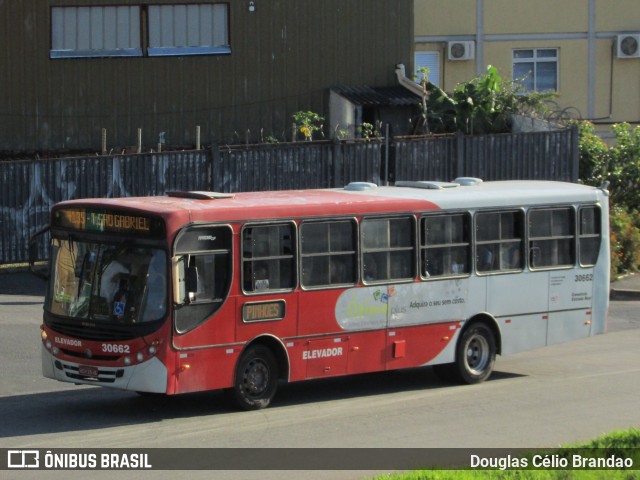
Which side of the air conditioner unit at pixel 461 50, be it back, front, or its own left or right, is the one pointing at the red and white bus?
front

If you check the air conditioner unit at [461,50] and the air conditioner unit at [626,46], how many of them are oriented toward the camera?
2

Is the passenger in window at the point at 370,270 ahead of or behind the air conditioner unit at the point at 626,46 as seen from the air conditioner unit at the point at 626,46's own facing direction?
ahead

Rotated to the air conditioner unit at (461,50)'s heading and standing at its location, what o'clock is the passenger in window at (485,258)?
The passenger in window is roughly at 12 o'clock from the air conditioner unit.

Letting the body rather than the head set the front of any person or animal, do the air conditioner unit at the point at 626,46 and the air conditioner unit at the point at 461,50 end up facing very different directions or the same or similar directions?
same or similar directions

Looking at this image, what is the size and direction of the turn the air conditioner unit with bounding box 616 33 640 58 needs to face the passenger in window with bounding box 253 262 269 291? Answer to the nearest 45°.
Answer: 0° — it already faces them

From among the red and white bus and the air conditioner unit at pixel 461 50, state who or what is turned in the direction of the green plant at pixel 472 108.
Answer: the air conditioner unit

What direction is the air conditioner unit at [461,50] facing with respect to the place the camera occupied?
facing the viewer

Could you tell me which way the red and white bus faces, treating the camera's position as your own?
facing the viewer and to the left of the viewer

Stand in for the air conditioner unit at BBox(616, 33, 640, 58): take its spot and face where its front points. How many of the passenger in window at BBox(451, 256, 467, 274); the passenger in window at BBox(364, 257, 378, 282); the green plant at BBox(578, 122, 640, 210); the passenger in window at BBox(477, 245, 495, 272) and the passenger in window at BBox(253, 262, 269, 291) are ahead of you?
5

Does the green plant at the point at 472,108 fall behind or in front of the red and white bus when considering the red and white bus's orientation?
behind

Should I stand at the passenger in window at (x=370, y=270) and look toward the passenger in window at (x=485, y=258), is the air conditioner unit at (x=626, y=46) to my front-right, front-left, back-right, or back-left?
front-left

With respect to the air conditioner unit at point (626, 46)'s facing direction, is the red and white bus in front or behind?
in front

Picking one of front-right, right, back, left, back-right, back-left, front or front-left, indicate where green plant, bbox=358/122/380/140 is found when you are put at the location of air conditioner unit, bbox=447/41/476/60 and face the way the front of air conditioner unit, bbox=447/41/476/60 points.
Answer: front
